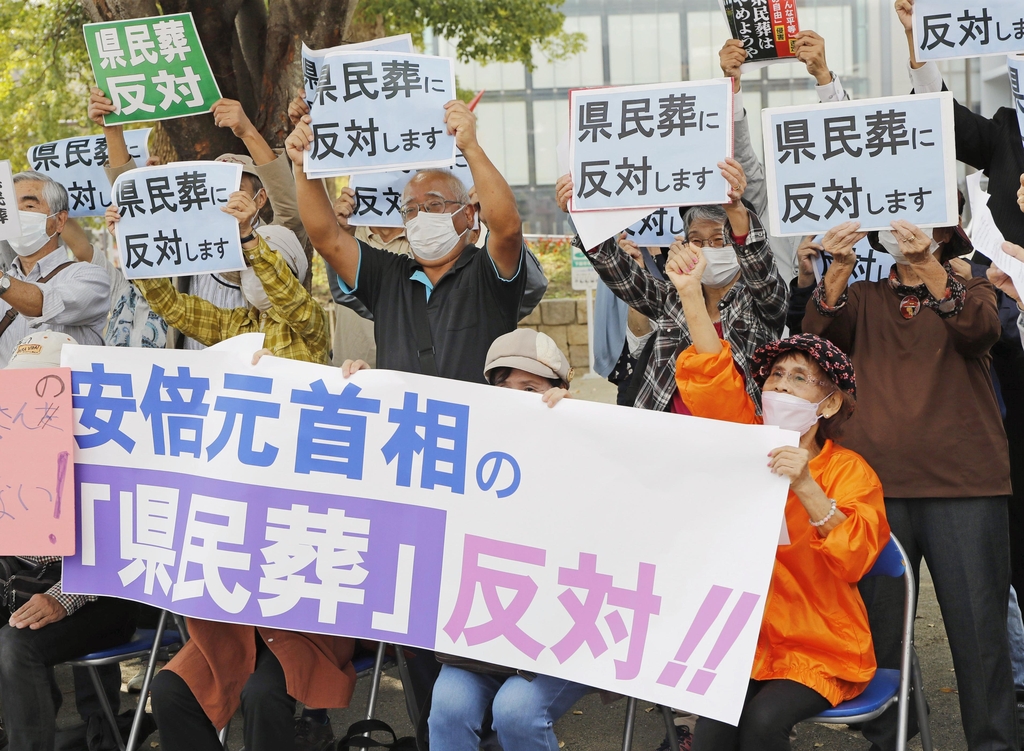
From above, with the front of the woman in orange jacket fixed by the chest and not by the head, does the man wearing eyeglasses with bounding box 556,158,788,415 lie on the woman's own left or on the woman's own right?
on the woman's own right

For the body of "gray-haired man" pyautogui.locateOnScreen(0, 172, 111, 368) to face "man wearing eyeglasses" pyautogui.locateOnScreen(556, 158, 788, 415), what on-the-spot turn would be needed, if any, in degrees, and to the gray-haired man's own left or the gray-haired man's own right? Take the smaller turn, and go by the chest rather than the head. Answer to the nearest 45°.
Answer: approximately 90° to the gray-haired man's own left

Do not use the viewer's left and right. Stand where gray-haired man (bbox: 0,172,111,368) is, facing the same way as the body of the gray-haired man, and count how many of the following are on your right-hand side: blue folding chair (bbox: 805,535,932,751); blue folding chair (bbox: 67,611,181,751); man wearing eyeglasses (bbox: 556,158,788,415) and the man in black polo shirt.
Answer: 0

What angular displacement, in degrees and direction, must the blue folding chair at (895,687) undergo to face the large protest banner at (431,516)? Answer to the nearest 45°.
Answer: approximately 45° to its right

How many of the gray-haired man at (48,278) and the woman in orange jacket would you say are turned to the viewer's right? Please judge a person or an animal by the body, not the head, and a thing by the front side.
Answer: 0

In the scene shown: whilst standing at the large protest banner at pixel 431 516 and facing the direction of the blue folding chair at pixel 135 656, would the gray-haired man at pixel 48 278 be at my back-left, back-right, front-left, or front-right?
front-right

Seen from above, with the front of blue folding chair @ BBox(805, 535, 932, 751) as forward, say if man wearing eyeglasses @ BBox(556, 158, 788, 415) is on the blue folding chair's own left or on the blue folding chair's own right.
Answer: on the blue folding chair's own right

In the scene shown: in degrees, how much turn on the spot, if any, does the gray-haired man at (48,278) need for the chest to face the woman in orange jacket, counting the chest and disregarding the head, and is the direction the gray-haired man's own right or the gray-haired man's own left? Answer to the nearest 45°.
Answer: approximately 90° to the gray-haired man's own left

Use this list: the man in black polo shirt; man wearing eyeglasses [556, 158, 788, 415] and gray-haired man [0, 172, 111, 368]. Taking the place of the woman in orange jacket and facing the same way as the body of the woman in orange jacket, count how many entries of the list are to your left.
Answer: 0

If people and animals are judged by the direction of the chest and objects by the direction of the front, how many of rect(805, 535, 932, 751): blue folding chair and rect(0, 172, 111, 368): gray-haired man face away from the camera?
0

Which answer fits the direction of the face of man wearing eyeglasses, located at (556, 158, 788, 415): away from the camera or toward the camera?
toward the camera

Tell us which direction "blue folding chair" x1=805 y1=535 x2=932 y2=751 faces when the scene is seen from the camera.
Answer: facing the viewer and to the left of the viewer

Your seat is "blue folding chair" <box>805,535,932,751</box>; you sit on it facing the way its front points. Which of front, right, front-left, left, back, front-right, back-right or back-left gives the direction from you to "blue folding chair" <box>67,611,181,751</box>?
front-right
